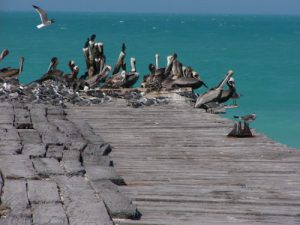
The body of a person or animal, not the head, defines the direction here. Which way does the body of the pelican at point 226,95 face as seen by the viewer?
to the viewer's right
